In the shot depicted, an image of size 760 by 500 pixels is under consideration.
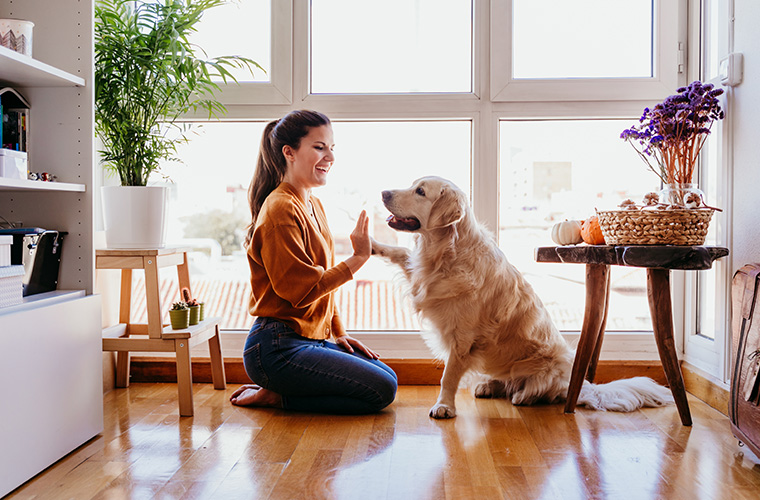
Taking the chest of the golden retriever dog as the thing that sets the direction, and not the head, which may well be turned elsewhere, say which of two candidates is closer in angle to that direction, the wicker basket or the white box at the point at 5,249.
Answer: the white box

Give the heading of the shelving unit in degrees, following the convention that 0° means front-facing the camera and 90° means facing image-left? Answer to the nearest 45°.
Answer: approximately 315°

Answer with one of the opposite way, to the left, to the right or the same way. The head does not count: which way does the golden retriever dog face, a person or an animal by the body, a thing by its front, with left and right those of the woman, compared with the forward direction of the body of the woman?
the opposite way

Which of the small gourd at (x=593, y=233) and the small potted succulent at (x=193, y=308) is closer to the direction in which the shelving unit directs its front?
the small gourd

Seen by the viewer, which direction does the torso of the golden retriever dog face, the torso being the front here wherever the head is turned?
to the viewer's left

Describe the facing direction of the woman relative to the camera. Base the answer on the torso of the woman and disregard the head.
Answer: to the viewer's right

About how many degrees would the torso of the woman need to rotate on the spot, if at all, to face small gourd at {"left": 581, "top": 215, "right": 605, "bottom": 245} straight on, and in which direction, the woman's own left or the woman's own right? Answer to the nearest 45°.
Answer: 0° — they already face it

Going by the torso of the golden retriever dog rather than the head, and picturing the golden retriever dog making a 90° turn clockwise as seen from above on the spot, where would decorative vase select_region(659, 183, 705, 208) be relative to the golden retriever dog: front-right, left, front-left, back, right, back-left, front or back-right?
right

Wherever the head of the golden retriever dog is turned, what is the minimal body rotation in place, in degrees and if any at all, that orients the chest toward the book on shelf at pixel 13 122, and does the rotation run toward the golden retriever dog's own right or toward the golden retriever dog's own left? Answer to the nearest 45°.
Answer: approximately 45° to the golden retriever dog's own left

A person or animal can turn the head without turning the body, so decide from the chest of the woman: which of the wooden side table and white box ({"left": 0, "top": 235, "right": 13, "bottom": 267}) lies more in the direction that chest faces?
the wooden side table

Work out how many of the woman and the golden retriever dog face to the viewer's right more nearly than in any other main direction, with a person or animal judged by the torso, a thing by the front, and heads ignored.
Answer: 1
